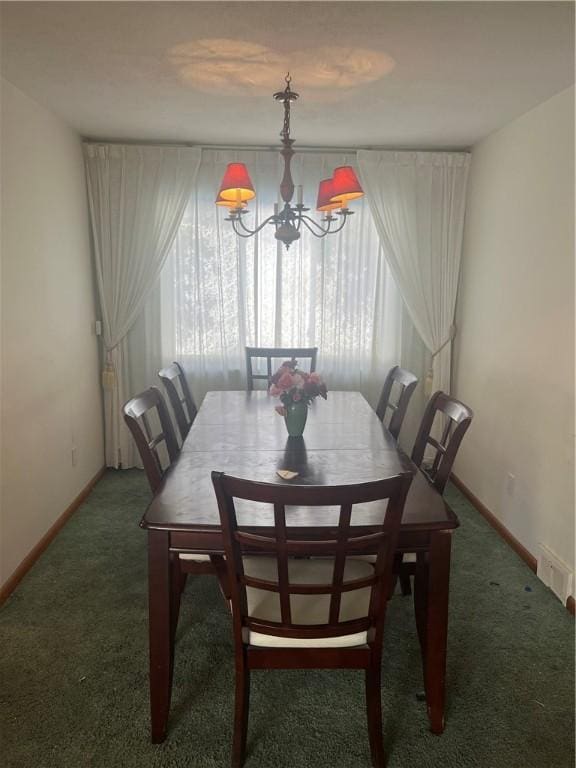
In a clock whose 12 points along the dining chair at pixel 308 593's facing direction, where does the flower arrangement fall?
The flower arrangement is roughly at 12 o'clock from the dining chair.

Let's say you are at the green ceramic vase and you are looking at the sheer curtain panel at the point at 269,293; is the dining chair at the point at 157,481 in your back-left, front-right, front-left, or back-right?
back-left

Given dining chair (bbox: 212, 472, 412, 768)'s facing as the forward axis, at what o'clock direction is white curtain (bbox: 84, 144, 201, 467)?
The white curtain is roughly at 11 o'clock from the dining chair.

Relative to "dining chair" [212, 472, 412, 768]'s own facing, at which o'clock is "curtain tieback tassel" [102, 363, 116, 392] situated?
The curtain tieback tassel is roughly at 11 o'clock from the dining chair.

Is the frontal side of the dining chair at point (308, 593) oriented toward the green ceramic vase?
yes

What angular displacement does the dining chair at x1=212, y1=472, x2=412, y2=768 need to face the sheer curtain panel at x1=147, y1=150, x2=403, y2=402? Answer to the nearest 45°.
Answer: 0° — it already faces it

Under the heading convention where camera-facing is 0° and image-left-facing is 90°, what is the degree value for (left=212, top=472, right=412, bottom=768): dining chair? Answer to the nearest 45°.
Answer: approximately 180°
